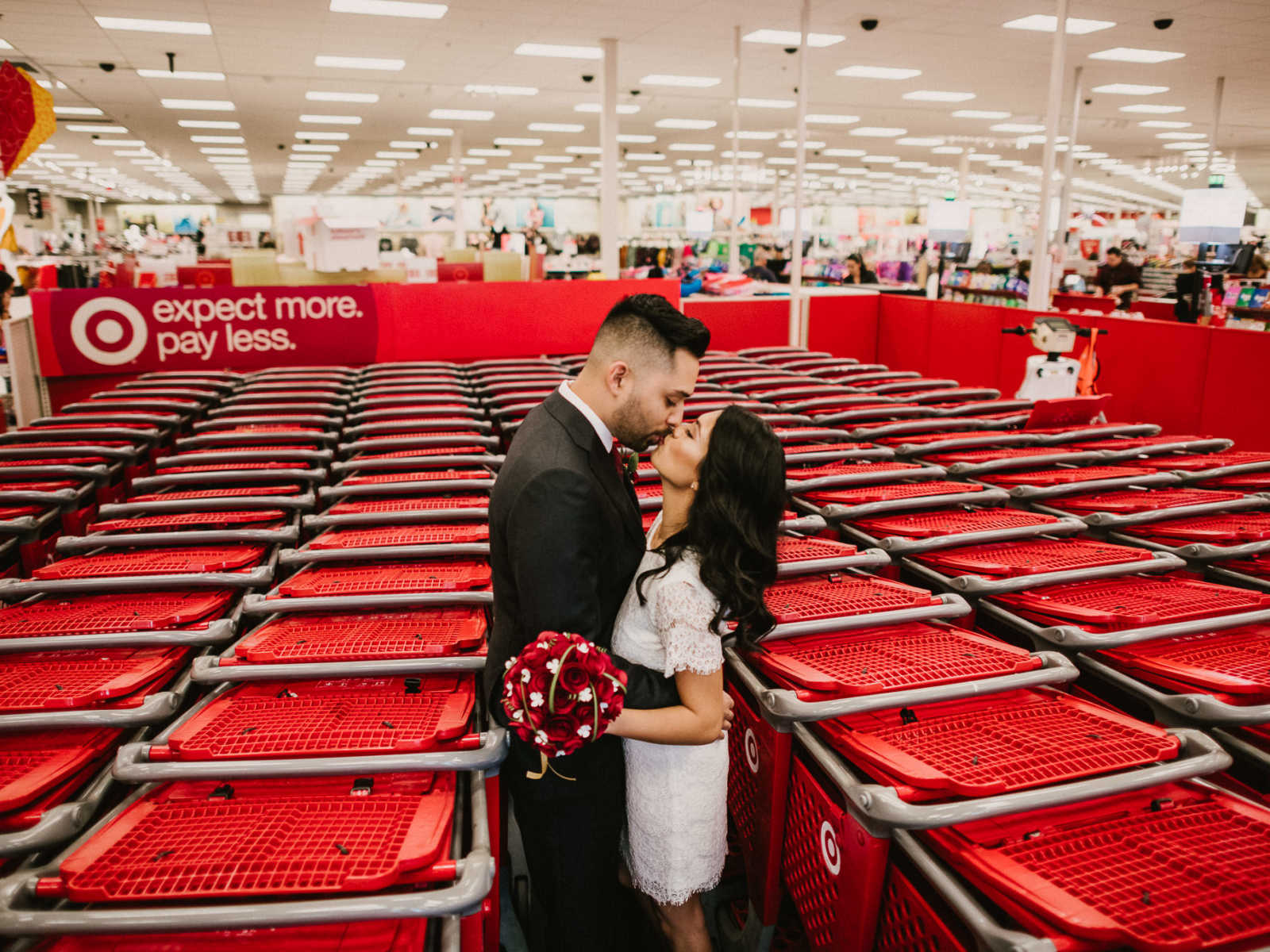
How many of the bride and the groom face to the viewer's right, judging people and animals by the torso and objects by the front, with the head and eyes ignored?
1

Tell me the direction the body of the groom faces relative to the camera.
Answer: to the viewer's right

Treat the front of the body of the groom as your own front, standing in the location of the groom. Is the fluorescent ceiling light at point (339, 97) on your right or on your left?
on your left

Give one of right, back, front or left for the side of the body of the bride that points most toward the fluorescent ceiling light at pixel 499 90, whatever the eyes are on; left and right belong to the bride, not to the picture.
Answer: right

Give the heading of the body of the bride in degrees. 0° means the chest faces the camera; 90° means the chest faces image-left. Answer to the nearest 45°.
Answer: approximately 90°

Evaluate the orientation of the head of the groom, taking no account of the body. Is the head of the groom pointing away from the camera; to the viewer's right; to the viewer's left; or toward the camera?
to the viewer's right

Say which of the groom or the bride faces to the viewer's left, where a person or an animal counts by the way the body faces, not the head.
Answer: the bride

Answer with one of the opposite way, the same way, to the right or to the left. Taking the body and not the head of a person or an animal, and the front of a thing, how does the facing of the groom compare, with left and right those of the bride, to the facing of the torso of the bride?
the opposite way

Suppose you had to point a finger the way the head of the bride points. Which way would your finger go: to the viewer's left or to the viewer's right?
to the viewer's left

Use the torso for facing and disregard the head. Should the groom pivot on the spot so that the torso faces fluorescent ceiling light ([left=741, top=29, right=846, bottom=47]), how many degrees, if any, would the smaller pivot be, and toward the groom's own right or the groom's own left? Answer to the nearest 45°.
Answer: approximately 90° to the groom's own left

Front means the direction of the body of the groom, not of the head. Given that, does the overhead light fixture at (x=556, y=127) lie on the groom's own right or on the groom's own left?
on the groom's own left

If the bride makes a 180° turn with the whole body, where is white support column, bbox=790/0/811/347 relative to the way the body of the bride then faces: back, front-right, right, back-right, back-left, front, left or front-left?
left

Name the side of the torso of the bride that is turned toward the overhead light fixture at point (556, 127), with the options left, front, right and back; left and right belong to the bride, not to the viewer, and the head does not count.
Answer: right

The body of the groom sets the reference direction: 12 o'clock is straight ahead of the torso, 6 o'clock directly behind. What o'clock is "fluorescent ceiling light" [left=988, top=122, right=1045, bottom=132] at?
The fluorescent ceiling light is roughly at 10 o'clock from the groom.

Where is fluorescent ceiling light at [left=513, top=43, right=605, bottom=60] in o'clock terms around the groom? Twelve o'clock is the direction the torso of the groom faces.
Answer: The fluorescent ceiling light is roughly at 9 o'clock from the groom.

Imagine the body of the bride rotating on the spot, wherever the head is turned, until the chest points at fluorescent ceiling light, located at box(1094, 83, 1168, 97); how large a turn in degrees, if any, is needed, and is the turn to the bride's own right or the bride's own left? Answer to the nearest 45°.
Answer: approximately 135° to the bride's own right
